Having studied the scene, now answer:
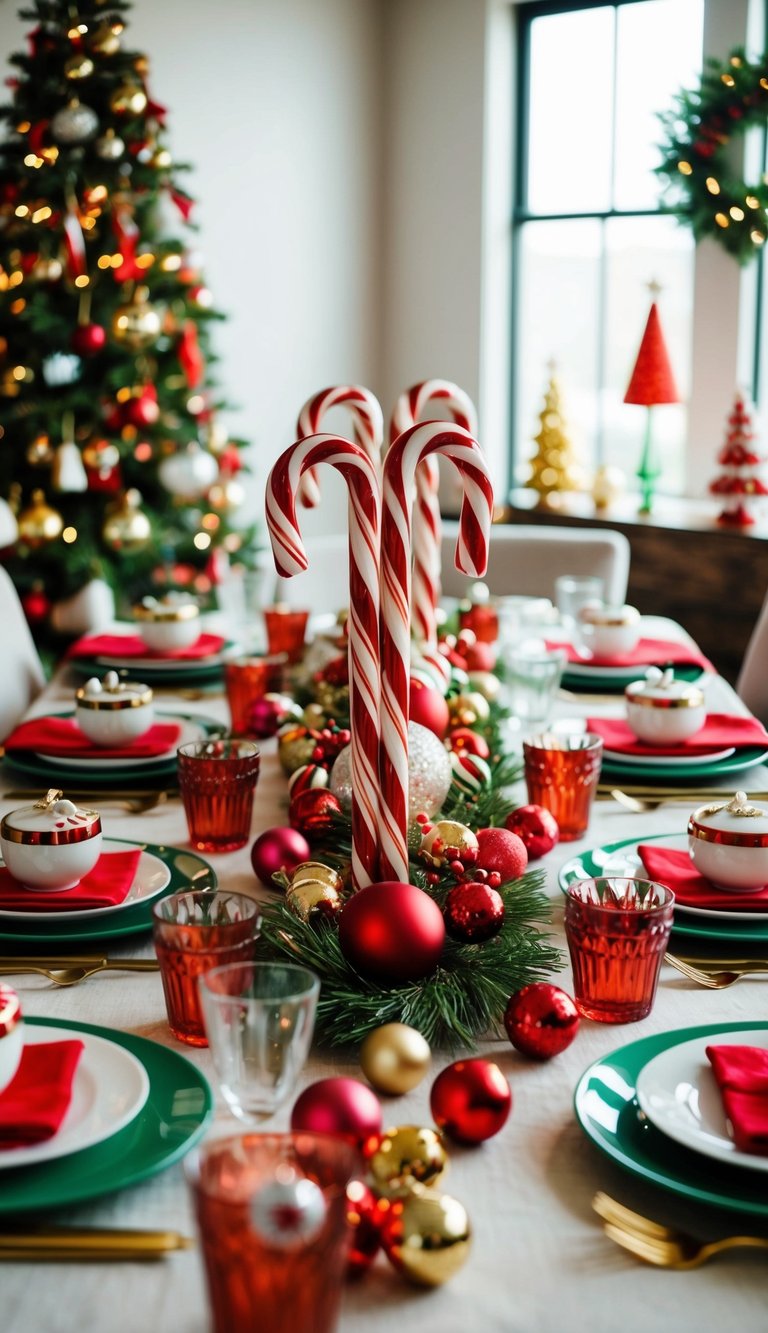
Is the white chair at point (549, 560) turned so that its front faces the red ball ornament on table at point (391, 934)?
yes

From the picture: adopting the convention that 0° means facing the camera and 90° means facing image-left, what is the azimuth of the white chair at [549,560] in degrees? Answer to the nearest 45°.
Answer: approximately 0°

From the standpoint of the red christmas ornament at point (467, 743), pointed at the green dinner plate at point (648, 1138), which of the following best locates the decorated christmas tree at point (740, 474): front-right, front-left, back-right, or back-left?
back-left

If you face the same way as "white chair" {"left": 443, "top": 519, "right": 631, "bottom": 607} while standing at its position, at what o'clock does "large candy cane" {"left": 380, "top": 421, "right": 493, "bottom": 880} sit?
The large candy cane is roughly at 12 o'clock from the white chair.

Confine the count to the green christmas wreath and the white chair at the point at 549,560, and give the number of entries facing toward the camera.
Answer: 2

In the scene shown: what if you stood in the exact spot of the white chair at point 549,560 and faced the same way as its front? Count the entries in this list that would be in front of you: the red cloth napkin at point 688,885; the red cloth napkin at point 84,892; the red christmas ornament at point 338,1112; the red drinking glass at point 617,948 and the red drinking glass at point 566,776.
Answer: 5

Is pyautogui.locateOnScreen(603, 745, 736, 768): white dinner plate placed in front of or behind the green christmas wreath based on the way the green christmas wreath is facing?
in front
